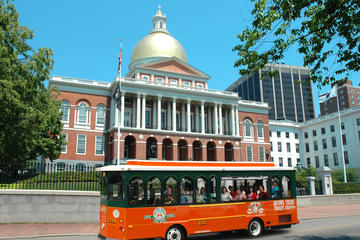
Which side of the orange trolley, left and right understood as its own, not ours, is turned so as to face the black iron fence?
right

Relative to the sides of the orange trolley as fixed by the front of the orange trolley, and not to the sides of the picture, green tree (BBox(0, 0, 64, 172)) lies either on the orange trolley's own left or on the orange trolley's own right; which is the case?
on the orange trolley's own right
